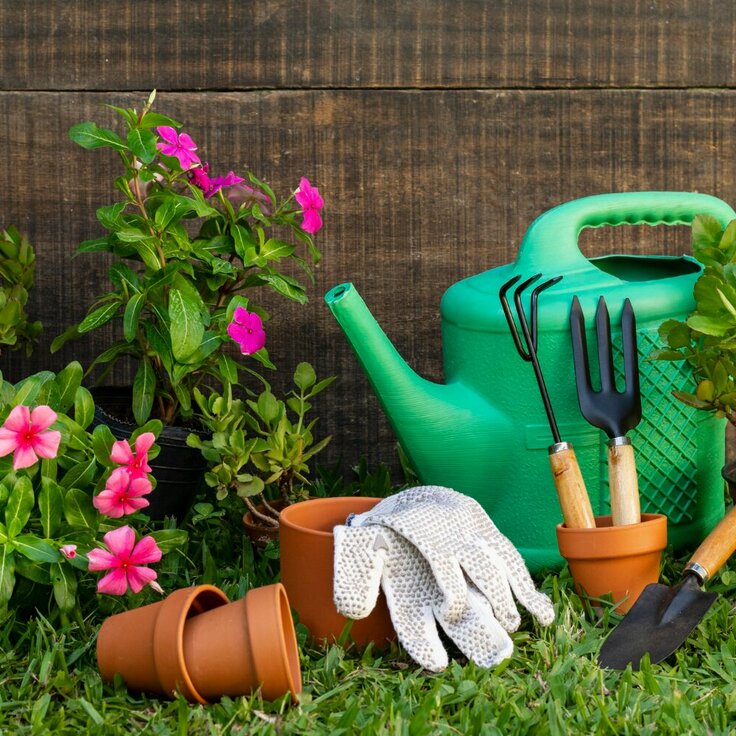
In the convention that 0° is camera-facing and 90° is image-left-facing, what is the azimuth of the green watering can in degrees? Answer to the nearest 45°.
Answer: approximately 90°

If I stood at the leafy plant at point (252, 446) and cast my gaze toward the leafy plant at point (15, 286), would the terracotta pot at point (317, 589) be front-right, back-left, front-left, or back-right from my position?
back-left

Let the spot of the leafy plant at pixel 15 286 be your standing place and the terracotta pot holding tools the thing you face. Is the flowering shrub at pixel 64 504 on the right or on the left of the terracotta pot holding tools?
right
